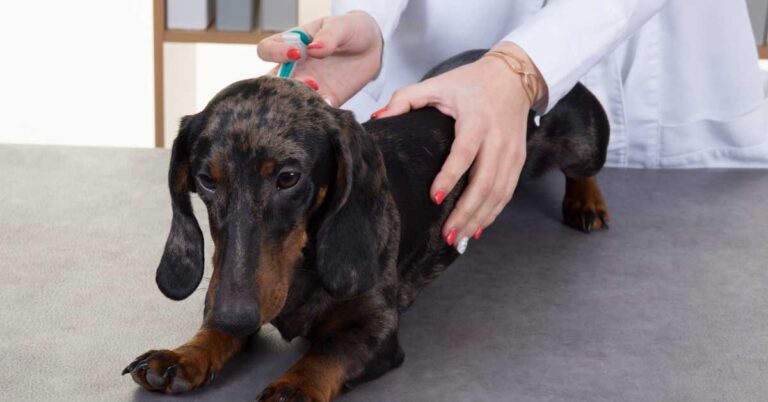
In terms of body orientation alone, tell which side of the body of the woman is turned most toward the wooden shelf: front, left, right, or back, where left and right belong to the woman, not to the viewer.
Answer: right

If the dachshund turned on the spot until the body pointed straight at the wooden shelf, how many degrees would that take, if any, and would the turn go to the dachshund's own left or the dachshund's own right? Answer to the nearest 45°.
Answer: approximately 135° to the dachshund's own right

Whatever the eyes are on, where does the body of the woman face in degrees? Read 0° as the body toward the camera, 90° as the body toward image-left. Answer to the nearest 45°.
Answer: approximately 45°

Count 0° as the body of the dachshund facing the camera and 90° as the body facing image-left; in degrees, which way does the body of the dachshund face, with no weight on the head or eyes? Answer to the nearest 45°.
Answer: approximately 45°

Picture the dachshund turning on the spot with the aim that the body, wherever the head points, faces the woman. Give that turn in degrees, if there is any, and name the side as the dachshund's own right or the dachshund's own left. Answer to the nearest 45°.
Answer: approximately 180°

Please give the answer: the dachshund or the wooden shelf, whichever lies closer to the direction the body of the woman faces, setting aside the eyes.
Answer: the dachshund
